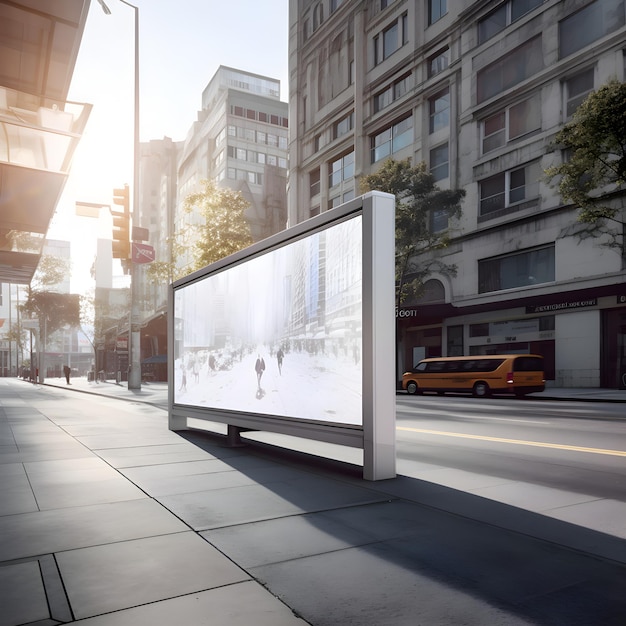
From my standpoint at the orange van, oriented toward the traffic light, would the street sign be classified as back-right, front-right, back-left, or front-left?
front-right

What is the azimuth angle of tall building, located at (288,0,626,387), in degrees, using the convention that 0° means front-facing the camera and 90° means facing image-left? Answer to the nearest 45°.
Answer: approximately 45°

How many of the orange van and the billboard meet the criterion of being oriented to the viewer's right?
0

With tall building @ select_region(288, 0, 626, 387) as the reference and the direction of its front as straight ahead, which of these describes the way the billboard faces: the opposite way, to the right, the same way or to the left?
the same way

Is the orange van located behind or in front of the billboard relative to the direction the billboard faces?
behind

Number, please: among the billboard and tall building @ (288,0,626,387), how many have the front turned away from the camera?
0

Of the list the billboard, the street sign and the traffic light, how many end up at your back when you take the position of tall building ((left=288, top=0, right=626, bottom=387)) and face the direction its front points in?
0

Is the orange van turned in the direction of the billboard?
no

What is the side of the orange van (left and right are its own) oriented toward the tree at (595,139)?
back

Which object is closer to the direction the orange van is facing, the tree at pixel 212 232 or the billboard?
the tree

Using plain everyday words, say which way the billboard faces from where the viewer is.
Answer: facing the viewer and to the left of the viewer

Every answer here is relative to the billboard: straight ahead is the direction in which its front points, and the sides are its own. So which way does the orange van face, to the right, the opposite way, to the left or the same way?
to the right
